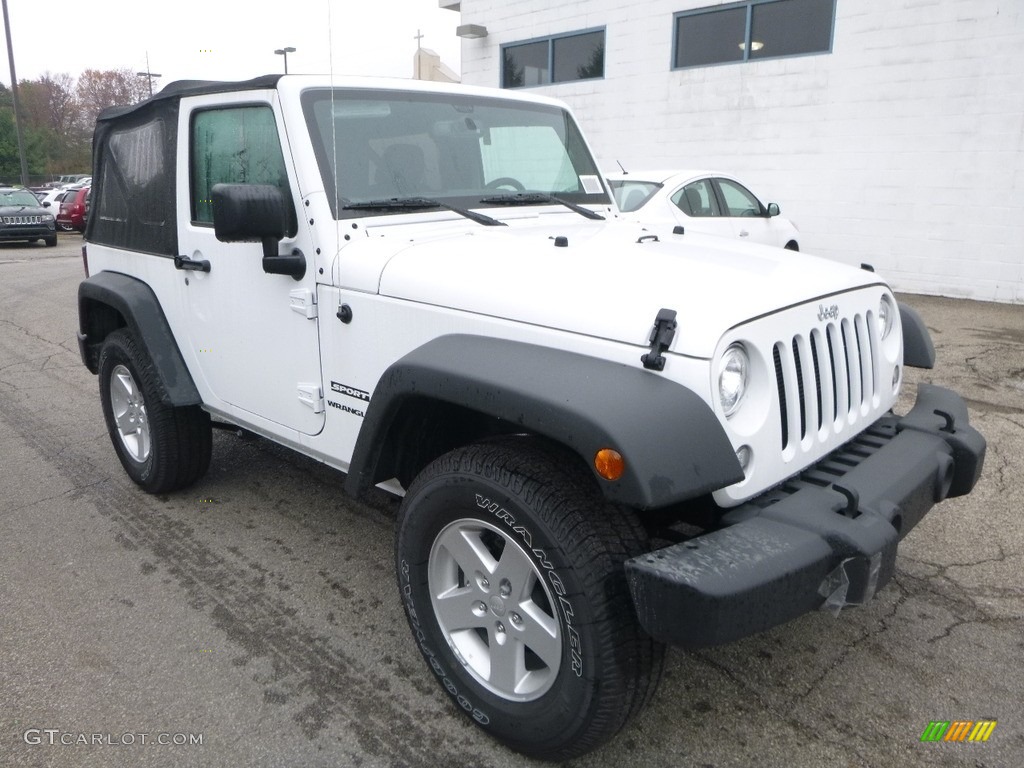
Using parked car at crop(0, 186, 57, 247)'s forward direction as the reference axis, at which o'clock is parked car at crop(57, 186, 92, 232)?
parked car at crop(57, 186, 92, 232) is roughly at 8 o'clock from parked car at crop(0, 186, 57, 247).

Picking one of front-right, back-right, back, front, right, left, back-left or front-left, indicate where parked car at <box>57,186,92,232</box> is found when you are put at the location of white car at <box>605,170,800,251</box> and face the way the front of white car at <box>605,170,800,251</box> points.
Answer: left

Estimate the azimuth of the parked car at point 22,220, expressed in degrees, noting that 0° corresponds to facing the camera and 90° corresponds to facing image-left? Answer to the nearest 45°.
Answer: approximately 315°

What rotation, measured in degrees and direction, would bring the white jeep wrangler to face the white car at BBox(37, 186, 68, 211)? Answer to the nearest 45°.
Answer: approximately 180°

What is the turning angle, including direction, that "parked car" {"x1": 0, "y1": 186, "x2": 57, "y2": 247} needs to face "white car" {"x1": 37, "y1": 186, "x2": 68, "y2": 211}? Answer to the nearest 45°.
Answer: approximately 135° to its left

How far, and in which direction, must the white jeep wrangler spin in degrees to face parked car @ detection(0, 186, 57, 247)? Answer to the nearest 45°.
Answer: approximately 180°

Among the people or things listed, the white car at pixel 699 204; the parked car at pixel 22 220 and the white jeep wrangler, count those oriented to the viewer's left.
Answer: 0

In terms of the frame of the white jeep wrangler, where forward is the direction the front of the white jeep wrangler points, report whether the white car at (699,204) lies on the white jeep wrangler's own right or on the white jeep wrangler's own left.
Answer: on the white jeep wrangler's own left

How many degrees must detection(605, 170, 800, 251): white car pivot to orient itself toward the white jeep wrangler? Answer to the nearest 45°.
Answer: approximately 135° to its right

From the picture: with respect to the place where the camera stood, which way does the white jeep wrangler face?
facing the viewer and to the right of the viewer

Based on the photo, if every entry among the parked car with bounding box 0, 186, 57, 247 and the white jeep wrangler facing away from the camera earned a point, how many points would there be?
0

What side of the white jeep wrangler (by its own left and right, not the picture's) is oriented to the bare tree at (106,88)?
back
